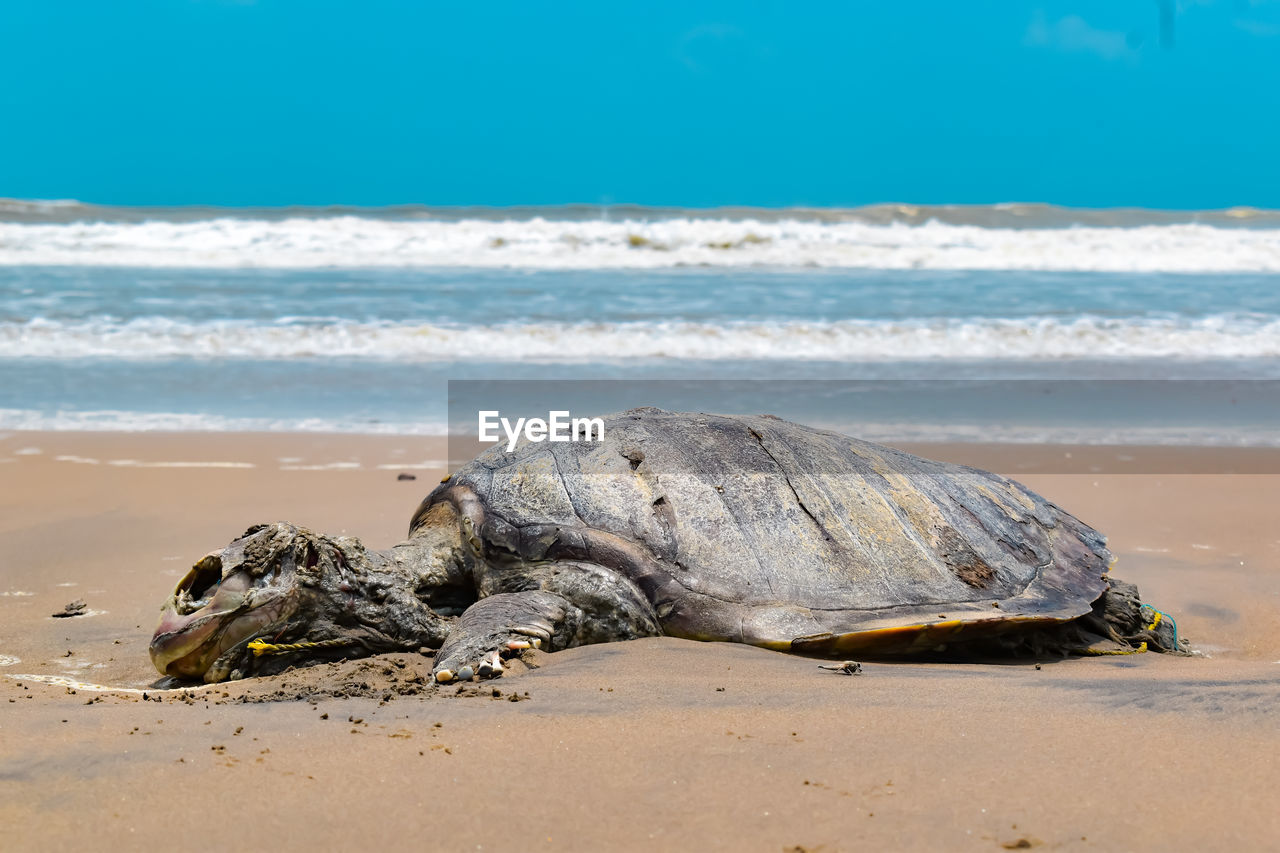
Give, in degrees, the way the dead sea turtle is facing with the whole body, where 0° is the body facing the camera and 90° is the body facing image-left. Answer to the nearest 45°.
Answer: approximately 90°

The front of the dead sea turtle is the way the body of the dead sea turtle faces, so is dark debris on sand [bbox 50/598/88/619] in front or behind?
in front
